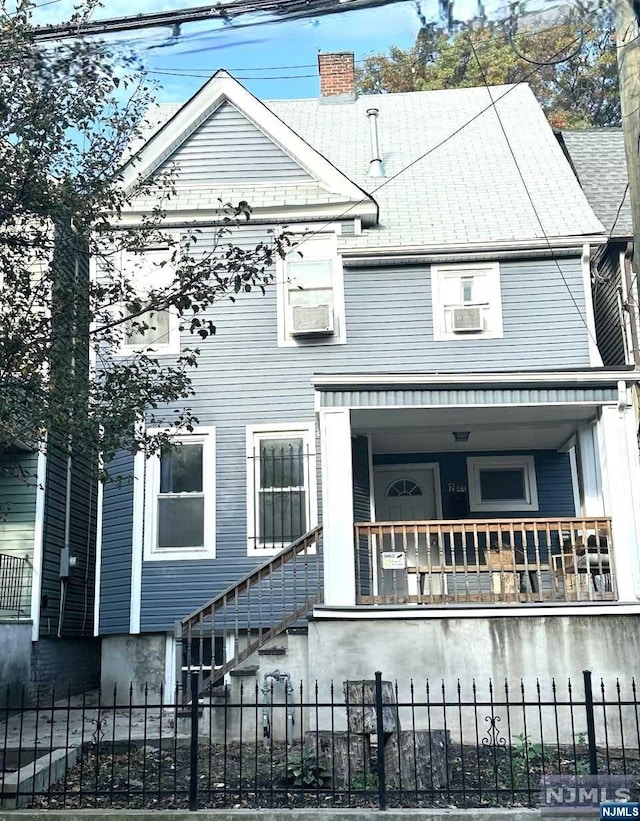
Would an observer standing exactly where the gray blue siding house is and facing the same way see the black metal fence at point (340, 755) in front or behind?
in front

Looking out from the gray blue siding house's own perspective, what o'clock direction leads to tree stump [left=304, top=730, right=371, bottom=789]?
The tree stump is roughly at 12 o'clock from the gray blue siding house.

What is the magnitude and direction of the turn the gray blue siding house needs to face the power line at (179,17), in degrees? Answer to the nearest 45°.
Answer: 0° — it already faces it

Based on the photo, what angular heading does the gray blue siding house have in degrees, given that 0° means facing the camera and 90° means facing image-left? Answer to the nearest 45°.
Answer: approximately 0°

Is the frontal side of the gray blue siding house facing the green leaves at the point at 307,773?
yes

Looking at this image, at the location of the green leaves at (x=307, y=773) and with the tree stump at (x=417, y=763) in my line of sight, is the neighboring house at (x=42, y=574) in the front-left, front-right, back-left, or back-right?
back-left
